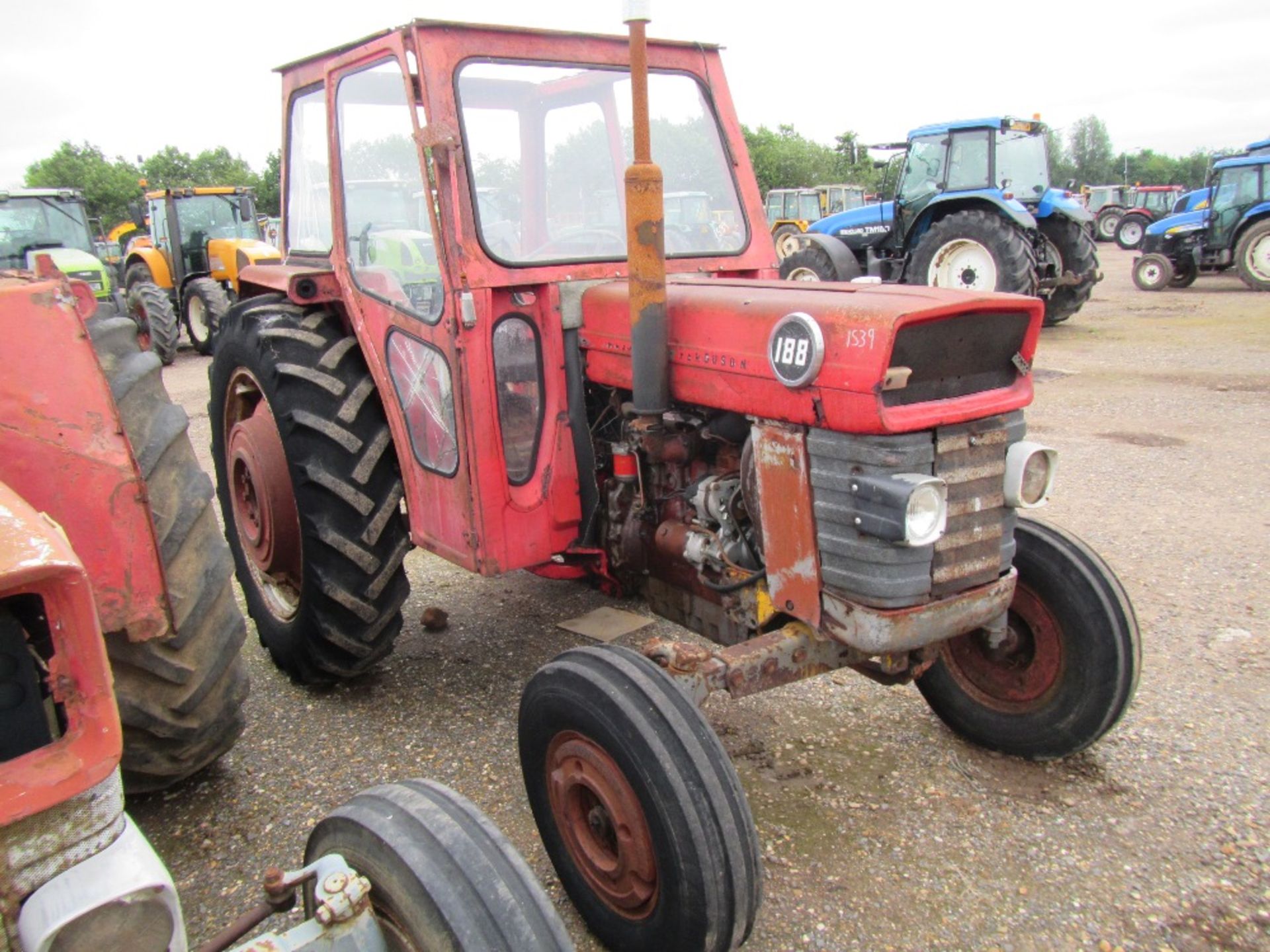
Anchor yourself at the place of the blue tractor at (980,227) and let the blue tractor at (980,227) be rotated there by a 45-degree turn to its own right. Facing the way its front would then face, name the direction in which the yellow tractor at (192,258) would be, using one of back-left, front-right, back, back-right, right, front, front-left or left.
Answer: left

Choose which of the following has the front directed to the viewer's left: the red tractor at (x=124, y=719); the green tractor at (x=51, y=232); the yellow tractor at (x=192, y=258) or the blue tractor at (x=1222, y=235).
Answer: the blue tractor

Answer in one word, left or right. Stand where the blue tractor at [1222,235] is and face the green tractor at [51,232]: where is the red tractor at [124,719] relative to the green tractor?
left

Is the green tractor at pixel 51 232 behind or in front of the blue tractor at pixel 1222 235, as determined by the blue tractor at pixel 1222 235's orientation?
in front

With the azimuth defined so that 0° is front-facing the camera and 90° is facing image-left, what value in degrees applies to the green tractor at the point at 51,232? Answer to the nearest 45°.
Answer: approximately 315°

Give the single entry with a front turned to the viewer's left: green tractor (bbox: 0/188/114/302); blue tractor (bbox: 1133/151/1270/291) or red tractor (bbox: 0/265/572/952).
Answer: the blue tractor

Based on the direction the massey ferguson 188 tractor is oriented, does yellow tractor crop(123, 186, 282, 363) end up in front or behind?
behind

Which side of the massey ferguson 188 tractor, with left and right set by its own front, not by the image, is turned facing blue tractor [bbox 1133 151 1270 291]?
left

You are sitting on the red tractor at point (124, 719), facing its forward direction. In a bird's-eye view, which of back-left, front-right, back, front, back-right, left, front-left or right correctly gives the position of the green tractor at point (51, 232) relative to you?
back-left

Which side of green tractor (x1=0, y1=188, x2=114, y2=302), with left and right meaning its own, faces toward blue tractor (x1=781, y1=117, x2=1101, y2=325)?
front

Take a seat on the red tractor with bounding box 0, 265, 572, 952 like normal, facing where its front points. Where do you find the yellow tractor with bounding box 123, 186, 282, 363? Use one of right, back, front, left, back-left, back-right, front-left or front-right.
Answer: back-left

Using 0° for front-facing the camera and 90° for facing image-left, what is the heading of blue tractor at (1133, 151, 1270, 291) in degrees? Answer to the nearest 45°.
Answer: approximately 90°
